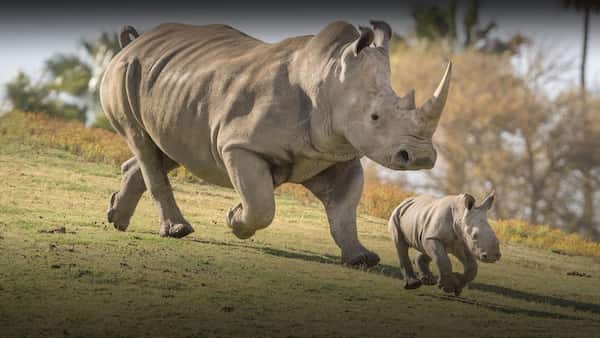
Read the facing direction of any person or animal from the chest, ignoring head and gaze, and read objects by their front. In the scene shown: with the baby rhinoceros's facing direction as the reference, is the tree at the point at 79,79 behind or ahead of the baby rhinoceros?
behind

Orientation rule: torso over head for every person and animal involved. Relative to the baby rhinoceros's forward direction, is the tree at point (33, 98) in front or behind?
behind

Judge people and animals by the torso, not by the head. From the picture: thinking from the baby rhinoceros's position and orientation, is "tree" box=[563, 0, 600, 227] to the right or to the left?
on its left

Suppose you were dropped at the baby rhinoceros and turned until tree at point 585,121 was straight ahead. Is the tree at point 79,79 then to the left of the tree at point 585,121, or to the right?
left

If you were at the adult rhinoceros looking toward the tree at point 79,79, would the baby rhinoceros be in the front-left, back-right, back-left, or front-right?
back-right

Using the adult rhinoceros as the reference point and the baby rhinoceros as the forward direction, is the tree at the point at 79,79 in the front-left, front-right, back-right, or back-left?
back-left

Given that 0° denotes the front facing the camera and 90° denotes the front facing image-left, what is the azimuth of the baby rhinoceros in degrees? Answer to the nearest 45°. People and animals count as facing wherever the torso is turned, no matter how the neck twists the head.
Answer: approximately 315°

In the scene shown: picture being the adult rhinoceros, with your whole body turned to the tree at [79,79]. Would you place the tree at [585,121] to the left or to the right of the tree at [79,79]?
right

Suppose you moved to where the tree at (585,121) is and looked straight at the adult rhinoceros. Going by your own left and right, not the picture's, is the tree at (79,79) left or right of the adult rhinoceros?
right
